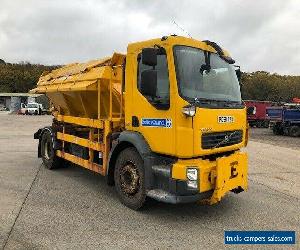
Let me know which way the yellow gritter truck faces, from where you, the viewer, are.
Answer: facing the viewer and to the right of the viewer

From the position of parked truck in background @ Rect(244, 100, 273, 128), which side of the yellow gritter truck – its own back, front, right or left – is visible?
left

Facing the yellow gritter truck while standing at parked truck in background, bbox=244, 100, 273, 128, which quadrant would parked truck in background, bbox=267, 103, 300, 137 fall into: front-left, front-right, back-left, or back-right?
front-left

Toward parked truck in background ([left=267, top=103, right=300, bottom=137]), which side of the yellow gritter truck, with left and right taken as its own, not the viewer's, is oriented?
left
